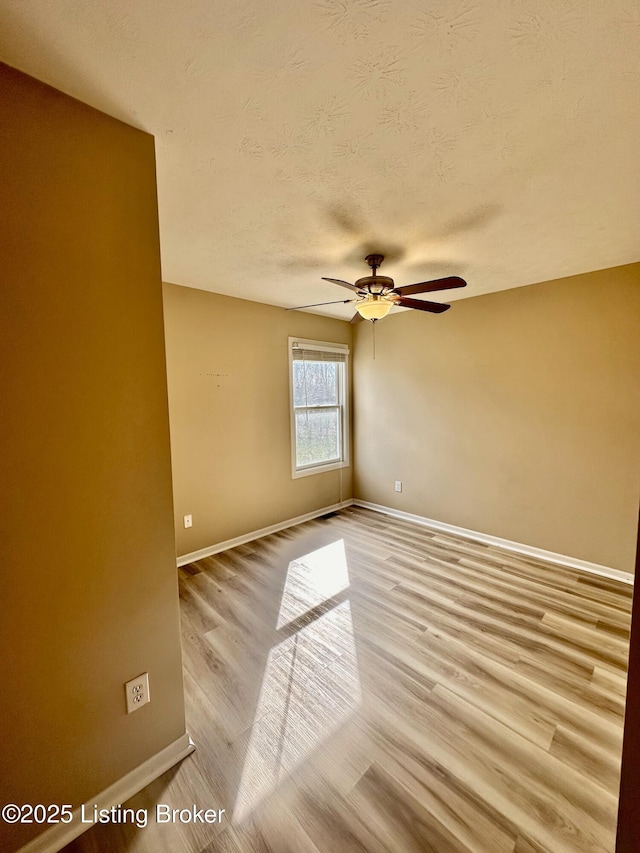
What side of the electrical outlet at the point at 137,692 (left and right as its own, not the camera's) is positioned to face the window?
left

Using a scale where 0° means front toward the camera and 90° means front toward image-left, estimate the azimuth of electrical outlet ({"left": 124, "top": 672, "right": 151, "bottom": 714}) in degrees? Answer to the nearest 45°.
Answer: approximately 315°
